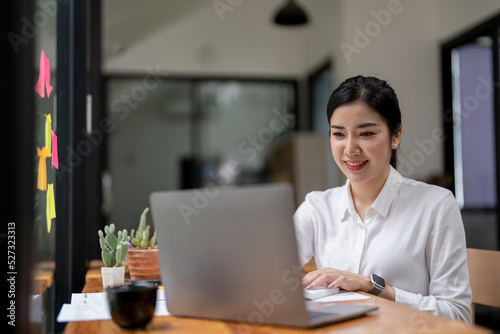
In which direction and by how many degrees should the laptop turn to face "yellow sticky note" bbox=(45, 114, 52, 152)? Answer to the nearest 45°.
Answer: approximately 90° to its left

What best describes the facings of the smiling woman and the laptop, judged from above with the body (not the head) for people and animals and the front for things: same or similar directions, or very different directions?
very different directions

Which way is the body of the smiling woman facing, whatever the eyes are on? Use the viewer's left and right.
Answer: facing the viewer and to the left of the viewer

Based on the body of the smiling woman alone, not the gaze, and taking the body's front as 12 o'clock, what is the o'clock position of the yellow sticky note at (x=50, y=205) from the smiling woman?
The yellow sticky note is roughly at 1 o'clock from the smiling woman.

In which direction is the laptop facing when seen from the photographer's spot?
facing away from the viewer and to the right of the viewer

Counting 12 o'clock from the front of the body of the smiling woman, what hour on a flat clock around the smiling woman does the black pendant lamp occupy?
The black pendant lamp is roughly at 4 o'clock from the smiling woman.

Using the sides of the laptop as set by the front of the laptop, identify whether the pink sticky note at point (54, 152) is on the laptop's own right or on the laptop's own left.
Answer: on the laptop's own left

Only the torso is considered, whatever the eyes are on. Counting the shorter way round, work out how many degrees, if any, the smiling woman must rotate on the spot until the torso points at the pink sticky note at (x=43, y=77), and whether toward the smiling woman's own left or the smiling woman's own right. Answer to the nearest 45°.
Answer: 0° — they already face it

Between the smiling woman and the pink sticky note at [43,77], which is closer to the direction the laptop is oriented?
the smiling woman

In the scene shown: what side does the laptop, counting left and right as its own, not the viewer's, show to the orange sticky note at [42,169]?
left

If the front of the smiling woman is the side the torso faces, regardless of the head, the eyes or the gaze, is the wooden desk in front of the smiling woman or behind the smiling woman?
in front

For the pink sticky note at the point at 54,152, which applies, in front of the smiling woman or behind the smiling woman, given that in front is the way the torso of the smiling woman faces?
in front

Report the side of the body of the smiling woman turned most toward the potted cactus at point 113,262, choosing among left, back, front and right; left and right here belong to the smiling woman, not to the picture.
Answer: front

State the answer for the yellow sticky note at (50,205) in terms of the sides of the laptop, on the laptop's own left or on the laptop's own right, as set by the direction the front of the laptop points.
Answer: on the laptop's own left

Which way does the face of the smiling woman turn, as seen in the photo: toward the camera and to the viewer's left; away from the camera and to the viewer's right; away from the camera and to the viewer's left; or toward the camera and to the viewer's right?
toward the camera and to the viewer's left

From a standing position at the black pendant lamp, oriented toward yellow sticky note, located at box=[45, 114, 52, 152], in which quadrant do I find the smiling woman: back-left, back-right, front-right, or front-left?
front-left

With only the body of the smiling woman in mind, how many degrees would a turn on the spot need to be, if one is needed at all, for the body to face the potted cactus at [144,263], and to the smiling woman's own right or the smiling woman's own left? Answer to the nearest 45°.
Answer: approximately 45° to the smiling woman's own right
